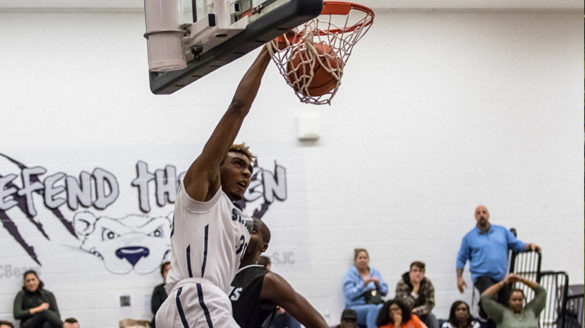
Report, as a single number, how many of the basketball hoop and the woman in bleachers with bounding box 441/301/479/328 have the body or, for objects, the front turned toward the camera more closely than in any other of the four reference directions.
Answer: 1

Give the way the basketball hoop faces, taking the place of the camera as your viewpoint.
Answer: facing away from the viewer and to the right of the viewer
